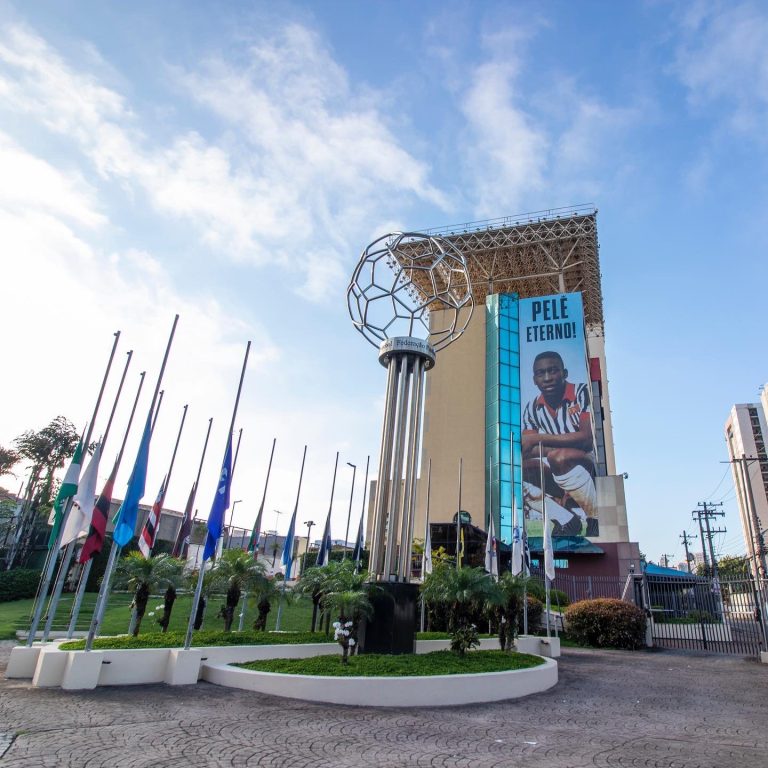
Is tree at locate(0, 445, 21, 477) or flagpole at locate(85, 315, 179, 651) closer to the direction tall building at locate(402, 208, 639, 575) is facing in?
the flagpole

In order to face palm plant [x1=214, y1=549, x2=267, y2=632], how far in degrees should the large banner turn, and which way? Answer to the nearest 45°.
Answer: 0° — it already faces it

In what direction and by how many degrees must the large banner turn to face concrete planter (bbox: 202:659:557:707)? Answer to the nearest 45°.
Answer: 0° — it already faces it

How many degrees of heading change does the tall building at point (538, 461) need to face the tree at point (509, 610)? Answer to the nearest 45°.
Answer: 0° — it already faces it

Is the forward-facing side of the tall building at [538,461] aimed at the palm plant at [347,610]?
yes

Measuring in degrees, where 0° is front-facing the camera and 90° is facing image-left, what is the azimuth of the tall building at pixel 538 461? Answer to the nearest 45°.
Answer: approximately 0°

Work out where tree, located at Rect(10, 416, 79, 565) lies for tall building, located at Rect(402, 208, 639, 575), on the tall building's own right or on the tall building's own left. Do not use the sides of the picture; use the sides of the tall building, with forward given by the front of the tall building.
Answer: on the tall building's own right

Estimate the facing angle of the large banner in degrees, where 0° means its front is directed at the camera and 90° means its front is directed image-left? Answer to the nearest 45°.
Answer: approximately 0°

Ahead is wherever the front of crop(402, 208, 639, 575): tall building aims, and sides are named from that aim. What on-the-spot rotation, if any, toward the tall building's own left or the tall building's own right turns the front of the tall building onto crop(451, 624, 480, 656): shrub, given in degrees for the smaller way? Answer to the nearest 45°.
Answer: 0° — it already faces it
